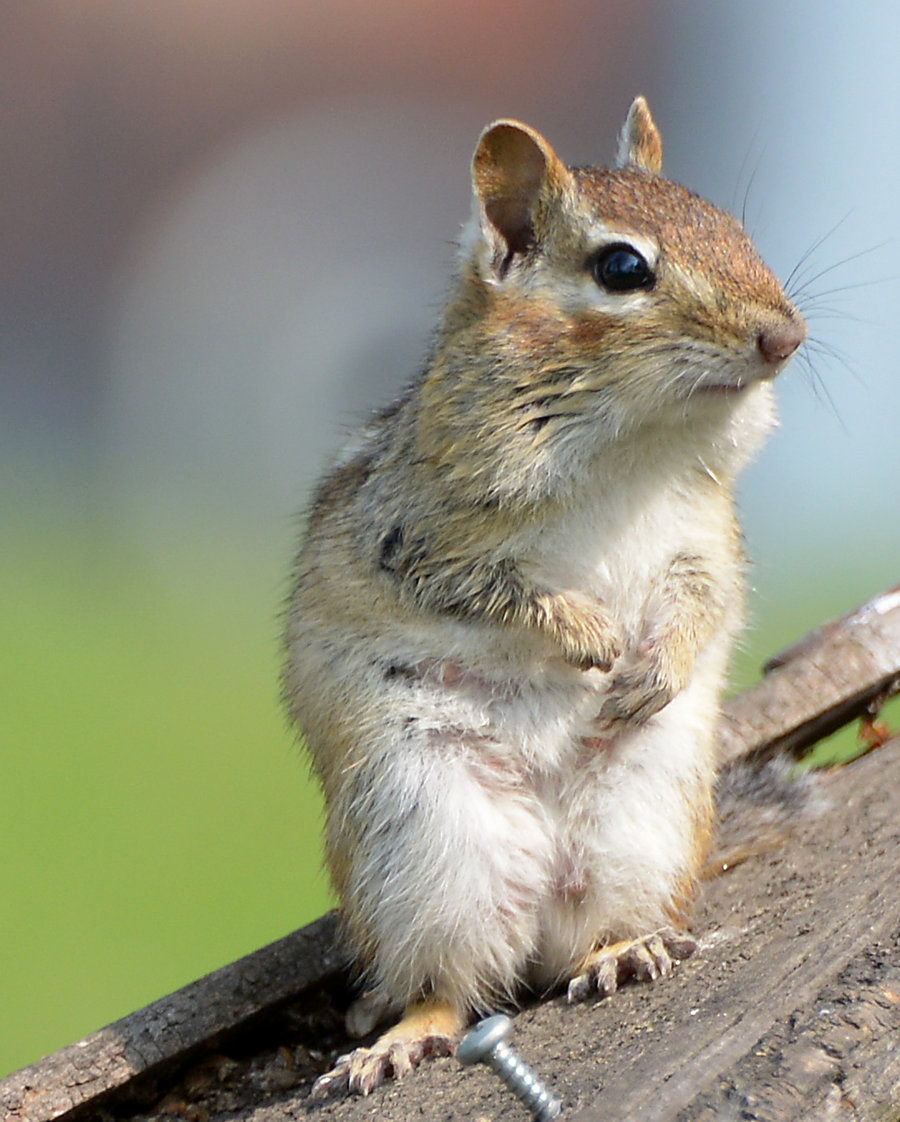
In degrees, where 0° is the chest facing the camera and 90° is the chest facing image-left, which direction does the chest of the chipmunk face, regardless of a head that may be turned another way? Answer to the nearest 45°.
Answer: approximately 315°

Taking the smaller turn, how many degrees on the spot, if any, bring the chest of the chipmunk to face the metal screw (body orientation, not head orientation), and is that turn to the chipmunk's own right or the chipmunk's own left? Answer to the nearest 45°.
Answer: approximately 45° to the chipmunk's own right
